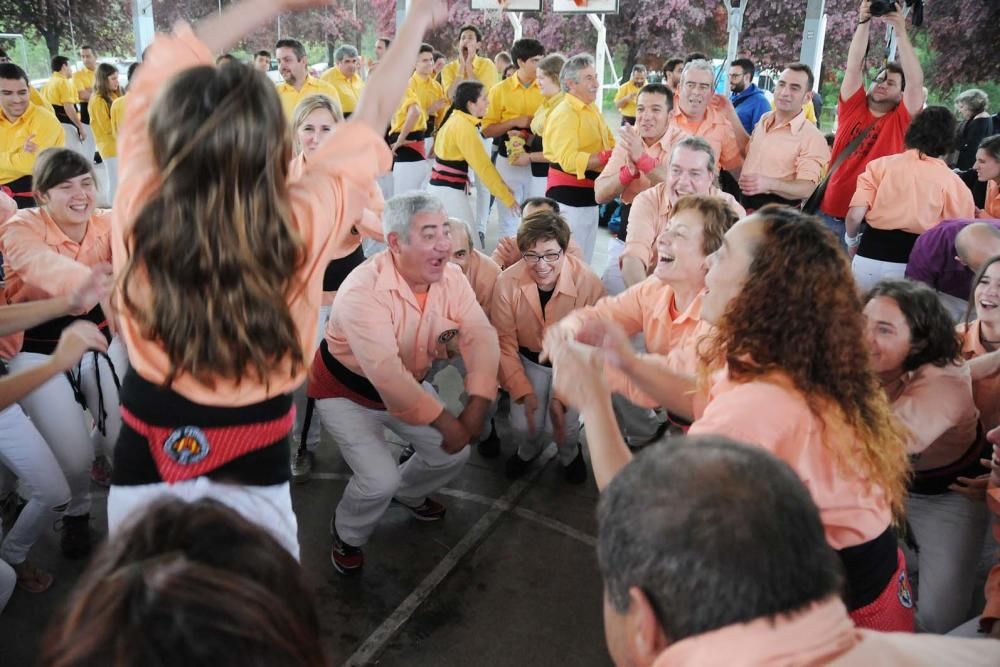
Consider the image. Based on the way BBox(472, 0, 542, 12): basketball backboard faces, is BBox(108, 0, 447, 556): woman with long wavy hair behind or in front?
in front

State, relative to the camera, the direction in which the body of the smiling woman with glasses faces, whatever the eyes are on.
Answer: toward the camera

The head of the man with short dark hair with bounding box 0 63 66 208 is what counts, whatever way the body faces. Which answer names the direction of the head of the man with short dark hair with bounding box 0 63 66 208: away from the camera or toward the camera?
toward the camera

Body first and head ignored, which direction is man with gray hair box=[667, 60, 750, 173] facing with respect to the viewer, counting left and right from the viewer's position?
facing the viewer and to the left of the viewer

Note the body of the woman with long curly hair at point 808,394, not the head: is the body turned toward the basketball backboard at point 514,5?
no

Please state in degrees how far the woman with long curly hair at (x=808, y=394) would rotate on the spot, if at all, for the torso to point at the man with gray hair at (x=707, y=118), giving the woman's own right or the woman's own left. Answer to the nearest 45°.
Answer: approximately 90° to the woman's own right

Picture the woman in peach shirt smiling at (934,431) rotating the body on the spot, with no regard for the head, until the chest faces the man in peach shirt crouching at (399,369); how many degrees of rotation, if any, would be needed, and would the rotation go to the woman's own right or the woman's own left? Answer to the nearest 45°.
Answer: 0° — they already face them

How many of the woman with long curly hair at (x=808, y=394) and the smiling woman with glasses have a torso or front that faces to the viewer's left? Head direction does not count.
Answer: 1

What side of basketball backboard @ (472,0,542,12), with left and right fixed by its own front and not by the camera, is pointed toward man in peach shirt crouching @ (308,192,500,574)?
front

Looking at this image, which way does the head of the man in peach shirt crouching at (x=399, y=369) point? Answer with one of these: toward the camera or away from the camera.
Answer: toward the camera

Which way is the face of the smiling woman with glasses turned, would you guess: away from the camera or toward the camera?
toward the camera

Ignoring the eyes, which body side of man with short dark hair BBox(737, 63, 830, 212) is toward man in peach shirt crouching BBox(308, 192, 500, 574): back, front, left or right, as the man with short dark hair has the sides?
front

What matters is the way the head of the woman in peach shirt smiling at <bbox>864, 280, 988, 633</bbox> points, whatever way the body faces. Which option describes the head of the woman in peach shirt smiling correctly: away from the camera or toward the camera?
toward the camera

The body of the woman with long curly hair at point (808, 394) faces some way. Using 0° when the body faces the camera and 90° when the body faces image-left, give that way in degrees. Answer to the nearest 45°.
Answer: approximately 90°

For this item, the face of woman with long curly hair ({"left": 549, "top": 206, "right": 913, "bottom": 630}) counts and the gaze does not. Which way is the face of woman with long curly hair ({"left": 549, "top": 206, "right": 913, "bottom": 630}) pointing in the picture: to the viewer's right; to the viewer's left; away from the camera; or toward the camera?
to the viewer's left

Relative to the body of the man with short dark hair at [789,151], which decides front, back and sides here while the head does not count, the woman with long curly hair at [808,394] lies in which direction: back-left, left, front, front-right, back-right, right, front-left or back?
front-left

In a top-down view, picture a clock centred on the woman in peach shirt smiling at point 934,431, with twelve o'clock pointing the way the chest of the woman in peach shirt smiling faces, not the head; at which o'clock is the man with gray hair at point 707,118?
The man with gray hair is roughly at 2 o'clock from the woman in peach shirt smiling.

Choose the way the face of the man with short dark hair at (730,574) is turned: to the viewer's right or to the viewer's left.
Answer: to the viewer's left

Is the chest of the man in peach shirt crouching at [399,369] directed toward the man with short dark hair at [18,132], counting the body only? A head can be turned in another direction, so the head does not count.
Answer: no
